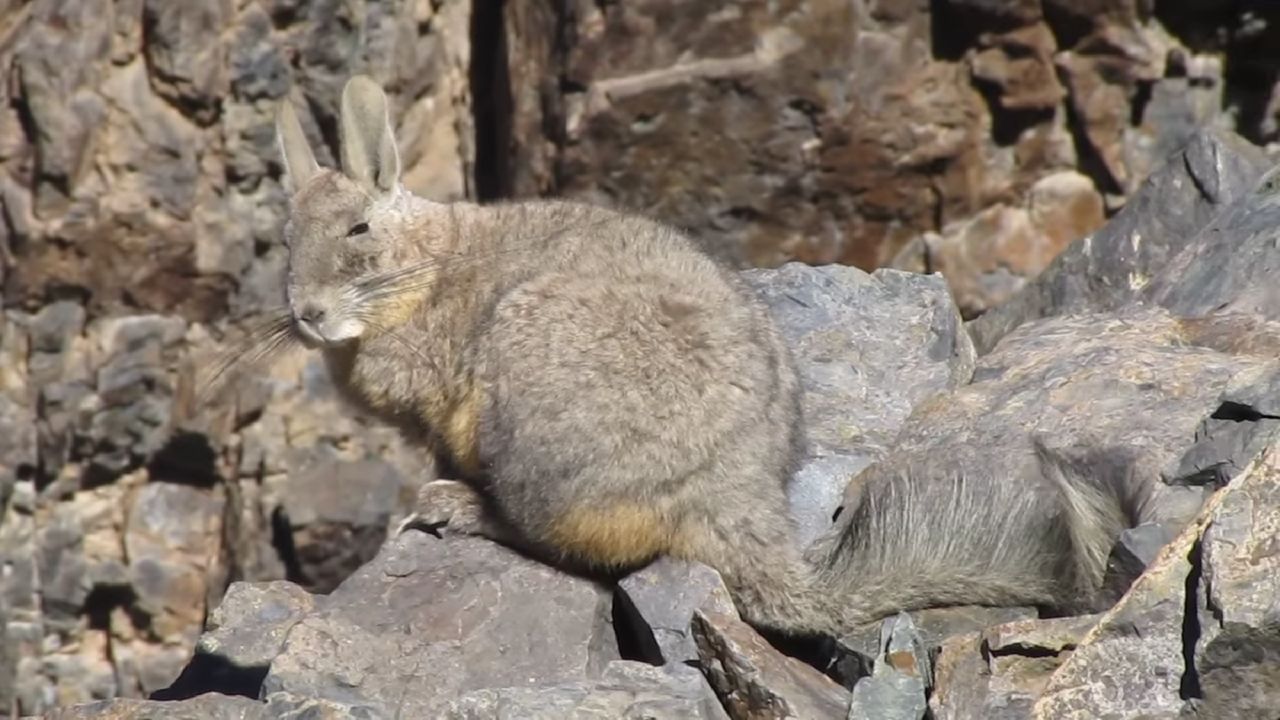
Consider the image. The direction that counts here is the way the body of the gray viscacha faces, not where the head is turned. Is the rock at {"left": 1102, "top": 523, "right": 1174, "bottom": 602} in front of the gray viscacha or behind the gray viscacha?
behind

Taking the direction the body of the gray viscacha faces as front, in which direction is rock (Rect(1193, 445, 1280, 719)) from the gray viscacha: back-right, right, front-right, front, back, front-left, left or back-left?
back-left

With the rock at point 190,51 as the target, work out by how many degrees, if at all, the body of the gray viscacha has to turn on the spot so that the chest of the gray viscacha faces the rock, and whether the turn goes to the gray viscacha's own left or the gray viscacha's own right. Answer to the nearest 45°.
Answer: approximately 45° to the gray viscacha's own right

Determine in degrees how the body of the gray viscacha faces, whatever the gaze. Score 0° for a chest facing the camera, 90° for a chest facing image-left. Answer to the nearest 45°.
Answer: approximately 90°

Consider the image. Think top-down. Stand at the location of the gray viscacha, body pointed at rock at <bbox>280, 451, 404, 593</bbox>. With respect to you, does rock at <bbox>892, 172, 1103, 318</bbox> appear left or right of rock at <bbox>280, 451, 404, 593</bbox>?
right

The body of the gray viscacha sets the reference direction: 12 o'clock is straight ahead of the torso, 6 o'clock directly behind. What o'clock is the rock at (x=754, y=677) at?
The rock is roughly at 8 o'clock from the gray viscacha.

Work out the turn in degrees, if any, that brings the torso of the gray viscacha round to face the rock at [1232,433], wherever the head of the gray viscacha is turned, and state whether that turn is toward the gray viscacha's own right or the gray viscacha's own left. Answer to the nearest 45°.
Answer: approximately 180°

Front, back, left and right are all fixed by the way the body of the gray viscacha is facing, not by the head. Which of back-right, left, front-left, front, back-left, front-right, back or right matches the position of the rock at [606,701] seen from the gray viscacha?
left
